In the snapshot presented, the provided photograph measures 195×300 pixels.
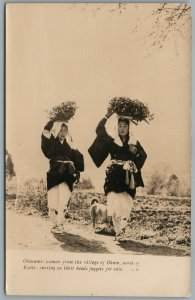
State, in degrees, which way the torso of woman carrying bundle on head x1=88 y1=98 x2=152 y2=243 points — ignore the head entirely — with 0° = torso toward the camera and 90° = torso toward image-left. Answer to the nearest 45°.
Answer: approximately 0°
